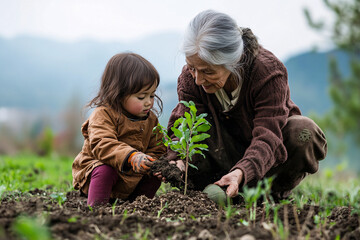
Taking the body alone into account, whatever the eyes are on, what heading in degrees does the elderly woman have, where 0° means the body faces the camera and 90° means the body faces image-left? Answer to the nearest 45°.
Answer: approximately 45°

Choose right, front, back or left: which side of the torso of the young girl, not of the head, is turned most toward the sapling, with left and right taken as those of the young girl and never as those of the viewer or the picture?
front

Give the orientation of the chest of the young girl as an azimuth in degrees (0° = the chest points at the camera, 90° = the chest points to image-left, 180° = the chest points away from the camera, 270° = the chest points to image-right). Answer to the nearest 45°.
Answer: approximately 315°

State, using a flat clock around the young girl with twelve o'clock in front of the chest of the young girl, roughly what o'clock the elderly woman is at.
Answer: The elderly woman is roughly at 11 o'clock from the young girl.

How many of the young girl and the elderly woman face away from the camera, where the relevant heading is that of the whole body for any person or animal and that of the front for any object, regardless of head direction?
0

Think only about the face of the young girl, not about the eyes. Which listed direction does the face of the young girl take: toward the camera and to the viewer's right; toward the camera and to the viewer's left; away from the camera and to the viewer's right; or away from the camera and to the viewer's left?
toward the camera and to the viewer's right

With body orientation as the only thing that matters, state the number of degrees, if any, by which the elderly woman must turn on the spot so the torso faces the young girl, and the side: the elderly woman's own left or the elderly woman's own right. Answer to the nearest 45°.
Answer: approximately 45° to the elderly woman's own right
